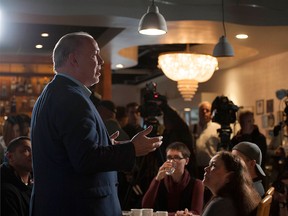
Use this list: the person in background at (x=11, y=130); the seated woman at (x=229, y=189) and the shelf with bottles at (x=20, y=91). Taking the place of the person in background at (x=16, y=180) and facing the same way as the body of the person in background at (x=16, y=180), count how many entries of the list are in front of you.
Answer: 1

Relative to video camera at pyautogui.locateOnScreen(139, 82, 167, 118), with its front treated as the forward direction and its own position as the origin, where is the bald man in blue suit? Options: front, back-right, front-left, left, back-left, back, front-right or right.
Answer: front-left

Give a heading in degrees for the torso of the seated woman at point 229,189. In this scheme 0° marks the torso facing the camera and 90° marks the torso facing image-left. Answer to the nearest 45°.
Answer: approximately 90°

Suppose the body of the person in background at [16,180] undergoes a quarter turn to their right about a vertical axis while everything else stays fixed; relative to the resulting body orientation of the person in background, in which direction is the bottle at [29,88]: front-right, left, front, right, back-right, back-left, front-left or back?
back-right

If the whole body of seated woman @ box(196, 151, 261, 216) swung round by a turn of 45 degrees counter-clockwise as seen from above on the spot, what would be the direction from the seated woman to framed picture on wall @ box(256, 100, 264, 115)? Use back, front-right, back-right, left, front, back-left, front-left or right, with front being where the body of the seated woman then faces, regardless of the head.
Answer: back-right

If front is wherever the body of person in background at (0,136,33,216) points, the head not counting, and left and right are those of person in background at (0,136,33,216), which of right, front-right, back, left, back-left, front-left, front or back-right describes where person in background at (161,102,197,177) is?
left
